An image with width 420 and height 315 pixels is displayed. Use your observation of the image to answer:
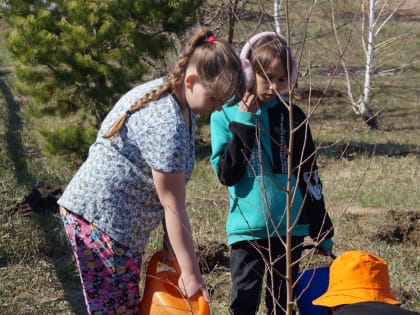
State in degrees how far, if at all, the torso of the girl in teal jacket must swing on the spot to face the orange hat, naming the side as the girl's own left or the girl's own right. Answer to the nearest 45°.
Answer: approximately 45° to the girl's own left

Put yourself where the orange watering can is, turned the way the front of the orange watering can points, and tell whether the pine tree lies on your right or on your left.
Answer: on your left

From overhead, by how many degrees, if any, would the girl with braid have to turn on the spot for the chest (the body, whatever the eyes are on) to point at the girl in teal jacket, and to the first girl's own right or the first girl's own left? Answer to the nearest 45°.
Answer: approximately 45° to the first girl's own left

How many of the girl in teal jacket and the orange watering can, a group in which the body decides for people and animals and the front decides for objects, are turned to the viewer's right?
1

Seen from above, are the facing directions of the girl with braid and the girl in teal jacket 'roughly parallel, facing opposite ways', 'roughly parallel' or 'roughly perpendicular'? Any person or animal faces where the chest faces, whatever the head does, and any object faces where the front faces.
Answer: roughly perpendicular

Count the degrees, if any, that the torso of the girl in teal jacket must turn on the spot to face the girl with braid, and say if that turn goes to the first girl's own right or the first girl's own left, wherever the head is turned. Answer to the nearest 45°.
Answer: approximately 45° to the first girl's own right

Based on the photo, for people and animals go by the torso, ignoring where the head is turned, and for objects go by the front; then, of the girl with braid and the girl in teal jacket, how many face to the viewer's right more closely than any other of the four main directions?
1

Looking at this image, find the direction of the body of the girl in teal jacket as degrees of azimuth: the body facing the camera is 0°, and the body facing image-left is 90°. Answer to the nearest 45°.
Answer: approximately 0°

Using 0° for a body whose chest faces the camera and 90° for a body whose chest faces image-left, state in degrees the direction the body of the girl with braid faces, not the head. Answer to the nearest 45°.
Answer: approximately 270°

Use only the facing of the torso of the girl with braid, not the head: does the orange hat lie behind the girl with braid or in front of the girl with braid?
in front

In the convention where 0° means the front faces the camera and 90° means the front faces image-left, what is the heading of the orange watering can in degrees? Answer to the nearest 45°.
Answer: approximately 270°

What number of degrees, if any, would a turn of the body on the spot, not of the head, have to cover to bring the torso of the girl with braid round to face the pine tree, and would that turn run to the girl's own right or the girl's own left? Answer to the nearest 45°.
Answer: approximately 90° to the girl's own left

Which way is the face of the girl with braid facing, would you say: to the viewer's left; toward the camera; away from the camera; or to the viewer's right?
to the viewer's right

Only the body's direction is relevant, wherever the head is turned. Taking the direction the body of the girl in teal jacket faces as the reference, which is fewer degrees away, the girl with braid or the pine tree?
the girl with braid
